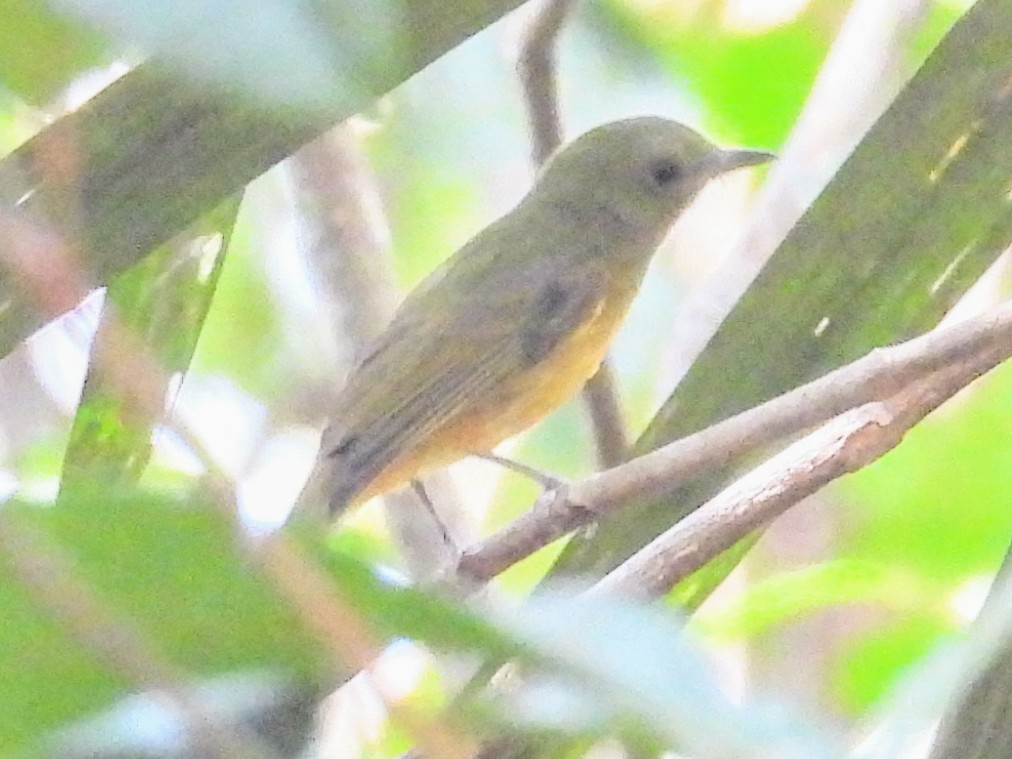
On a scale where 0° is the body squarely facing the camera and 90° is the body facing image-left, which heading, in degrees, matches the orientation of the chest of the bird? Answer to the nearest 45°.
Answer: approximately 270°

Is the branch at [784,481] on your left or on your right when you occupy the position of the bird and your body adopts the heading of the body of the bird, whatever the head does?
on your right

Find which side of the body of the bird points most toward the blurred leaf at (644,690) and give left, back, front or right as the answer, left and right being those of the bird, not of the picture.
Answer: right

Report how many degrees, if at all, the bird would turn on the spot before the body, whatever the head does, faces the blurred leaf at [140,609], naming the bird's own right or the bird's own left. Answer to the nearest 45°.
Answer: approximately 90° to the bird's own right

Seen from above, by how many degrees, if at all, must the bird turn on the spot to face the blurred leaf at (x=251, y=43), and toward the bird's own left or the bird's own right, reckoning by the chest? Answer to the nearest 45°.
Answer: approximately 90° to the bird's own right
